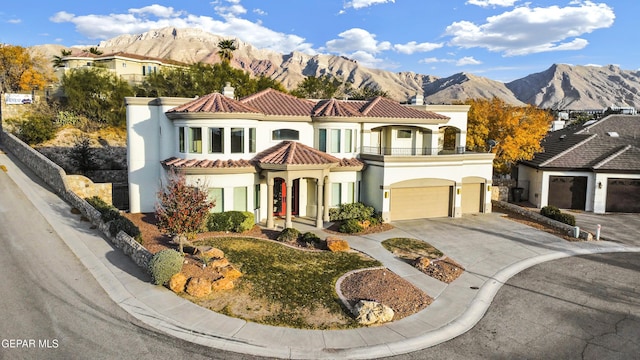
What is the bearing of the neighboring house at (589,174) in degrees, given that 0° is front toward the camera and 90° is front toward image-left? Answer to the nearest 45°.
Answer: approximately 0°

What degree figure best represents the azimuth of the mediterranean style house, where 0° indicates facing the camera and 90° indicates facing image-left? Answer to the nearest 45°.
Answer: approximately 0°

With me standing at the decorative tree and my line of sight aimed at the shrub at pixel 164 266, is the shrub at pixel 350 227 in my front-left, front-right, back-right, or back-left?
back-left

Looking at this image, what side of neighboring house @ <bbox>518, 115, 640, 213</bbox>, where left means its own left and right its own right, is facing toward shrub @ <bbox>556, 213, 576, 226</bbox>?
front

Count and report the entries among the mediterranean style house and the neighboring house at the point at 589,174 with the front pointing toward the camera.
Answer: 2

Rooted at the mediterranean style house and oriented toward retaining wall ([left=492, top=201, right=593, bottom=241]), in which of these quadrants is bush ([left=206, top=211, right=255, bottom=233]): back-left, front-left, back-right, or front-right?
back-right

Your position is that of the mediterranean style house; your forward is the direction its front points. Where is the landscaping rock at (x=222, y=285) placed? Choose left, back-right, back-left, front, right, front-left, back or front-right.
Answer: front

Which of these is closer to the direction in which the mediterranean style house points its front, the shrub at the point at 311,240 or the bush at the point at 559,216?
the shrub

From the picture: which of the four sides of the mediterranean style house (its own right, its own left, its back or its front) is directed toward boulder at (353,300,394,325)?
front

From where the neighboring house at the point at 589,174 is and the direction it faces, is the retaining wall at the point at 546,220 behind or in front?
in front

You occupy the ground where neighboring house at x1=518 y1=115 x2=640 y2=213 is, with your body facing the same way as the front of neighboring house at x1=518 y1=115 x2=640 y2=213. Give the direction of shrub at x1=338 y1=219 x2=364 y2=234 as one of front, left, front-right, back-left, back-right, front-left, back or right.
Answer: front-right

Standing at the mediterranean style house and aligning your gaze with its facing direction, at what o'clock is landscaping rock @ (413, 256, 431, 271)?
The landscaping rock is roughly at 11 o'clock from the mediterranean style house.

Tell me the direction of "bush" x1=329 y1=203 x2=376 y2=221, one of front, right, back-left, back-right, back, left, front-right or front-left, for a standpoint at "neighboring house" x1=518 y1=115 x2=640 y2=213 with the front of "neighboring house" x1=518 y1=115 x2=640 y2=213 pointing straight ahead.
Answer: front-right

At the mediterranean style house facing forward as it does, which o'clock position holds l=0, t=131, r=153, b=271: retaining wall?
The retaining wall is roughly at 3 o'clock from the mediterranean style house.

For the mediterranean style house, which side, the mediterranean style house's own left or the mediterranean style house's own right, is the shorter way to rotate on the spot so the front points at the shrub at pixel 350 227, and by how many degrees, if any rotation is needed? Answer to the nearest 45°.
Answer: approximately 45° to the mediterranean style house's own left

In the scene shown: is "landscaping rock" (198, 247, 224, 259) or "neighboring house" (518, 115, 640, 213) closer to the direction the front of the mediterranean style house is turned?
the landscaping rock

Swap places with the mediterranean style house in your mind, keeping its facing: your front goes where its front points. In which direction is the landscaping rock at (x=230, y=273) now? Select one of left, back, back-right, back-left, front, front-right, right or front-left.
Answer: front

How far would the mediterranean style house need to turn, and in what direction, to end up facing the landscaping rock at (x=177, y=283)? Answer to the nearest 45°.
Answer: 0° — it already faces it
